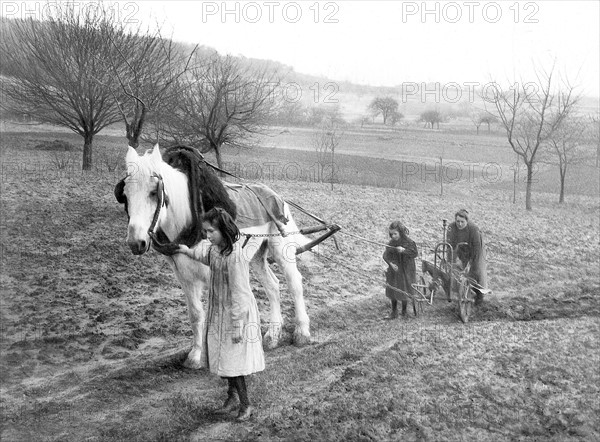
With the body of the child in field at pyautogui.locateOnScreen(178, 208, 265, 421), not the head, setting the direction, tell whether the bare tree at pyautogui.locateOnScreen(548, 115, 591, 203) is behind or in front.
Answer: behind

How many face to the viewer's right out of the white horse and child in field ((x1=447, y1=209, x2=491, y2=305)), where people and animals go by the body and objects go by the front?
0

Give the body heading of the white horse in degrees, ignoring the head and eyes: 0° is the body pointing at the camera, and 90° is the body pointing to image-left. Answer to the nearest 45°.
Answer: approximately 45°

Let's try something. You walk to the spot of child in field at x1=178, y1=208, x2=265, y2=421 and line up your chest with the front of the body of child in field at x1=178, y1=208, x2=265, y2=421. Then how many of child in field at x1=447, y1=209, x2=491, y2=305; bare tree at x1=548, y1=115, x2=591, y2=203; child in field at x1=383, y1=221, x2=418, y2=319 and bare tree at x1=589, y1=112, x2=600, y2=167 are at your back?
4

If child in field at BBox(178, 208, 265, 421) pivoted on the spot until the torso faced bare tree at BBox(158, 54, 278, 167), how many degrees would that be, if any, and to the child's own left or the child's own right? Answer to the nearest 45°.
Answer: approximately 135° to the child's own right

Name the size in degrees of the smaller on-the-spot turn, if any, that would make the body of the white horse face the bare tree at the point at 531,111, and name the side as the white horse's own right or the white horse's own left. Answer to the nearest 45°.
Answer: approximately 180°

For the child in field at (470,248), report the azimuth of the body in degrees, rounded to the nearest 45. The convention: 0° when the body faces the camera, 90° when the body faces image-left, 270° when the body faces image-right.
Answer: approximately 45°

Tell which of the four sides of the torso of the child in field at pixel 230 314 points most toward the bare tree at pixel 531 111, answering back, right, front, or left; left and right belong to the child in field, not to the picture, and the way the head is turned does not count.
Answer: back

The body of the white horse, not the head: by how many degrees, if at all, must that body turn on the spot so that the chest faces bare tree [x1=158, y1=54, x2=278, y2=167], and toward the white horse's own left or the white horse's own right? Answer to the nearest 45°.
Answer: approximately 135° to the white horse's own right

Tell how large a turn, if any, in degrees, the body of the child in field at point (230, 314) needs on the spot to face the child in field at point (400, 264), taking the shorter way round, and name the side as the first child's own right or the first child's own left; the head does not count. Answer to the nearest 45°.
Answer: approximately 180°
